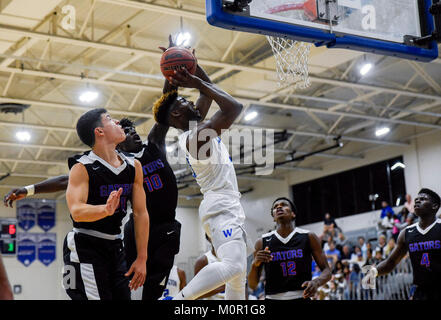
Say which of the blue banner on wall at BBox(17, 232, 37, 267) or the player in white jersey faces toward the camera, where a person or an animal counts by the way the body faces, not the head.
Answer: the blue banner on wall

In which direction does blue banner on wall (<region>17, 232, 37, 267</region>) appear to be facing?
toward the camera

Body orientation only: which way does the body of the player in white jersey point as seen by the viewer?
to the viewer's right

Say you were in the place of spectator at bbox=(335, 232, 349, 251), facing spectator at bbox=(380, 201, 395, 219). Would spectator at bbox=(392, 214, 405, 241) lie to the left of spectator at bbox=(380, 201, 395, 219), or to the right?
right

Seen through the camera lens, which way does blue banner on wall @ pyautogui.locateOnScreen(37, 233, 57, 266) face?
facing the viewer

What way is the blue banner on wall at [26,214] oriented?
toward the camera

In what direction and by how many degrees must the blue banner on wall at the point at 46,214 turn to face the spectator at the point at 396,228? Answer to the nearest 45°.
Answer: approximately 45° to its left

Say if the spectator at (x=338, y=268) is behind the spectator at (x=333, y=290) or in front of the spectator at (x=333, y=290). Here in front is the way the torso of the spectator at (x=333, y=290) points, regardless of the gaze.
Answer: behind

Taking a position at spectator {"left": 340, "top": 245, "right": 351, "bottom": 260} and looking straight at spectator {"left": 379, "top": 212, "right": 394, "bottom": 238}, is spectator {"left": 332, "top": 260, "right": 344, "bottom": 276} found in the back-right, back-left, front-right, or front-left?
back-right

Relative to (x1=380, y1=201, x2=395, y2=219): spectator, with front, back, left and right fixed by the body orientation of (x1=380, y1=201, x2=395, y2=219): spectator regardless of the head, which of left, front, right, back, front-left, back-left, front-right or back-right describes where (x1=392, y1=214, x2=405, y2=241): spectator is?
front-left
